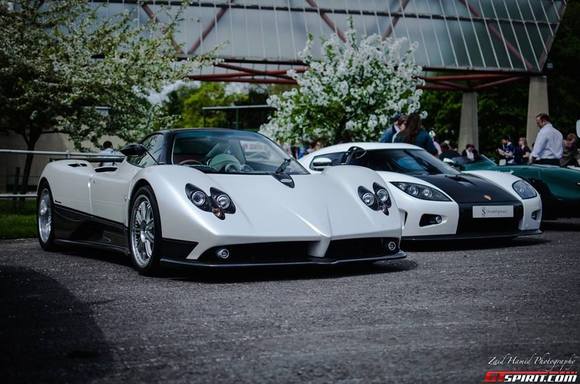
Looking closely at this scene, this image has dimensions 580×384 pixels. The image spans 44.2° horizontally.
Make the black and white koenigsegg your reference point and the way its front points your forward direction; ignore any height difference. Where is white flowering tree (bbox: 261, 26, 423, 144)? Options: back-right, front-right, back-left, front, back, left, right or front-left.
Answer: back-left

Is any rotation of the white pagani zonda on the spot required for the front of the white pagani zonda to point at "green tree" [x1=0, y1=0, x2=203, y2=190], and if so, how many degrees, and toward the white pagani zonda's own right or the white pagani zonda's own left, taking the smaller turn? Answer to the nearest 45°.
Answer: approximately 135° to the white pagani zonda's own left

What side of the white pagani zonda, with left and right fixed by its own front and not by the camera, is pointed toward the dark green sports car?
left

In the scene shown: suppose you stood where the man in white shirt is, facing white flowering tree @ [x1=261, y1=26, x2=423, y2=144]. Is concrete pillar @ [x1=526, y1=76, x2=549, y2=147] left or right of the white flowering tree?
right

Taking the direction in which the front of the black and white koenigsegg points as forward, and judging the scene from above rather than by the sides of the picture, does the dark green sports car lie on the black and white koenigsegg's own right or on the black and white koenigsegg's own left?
on the black and white koenigsegg's own left

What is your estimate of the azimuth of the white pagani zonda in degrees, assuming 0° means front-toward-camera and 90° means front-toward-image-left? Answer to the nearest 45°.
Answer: approximately 315°

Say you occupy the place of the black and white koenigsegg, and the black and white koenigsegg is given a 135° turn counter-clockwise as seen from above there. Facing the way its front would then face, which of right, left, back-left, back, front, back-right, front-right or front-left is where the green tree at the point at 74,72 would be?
front-left

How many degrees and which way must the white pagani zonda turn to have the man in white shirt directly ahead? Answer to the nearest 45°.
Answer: approximately 90° to its left

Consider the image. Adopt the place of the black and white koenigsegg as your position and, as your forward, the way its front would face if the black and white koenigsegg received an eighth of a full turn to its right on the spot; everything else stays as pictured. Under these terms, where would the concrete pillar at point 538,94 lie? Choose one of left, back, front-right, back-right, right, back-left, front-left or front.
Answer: back
